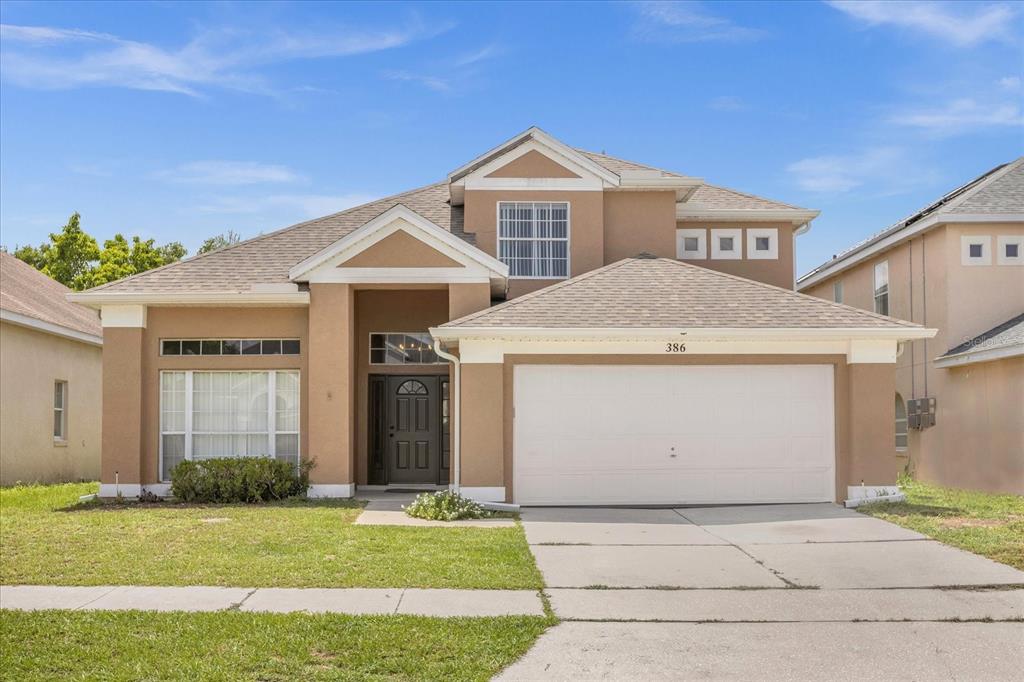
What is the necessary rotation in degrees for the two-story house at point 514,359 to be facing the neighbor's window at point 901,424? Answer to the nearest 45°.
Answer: approximately 135° to its left

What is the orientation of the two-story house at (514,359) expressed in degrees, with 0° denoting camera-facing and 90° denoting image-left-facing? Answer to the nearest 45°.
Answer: approximately 0°

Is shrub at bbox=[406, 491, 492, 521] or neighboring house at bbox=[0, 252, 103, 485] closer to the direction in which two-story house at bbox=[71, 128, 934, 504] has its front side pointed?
the shrub

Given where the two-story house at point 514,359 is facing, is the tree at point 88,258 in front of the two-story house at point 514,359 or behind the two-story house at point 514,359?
behind
